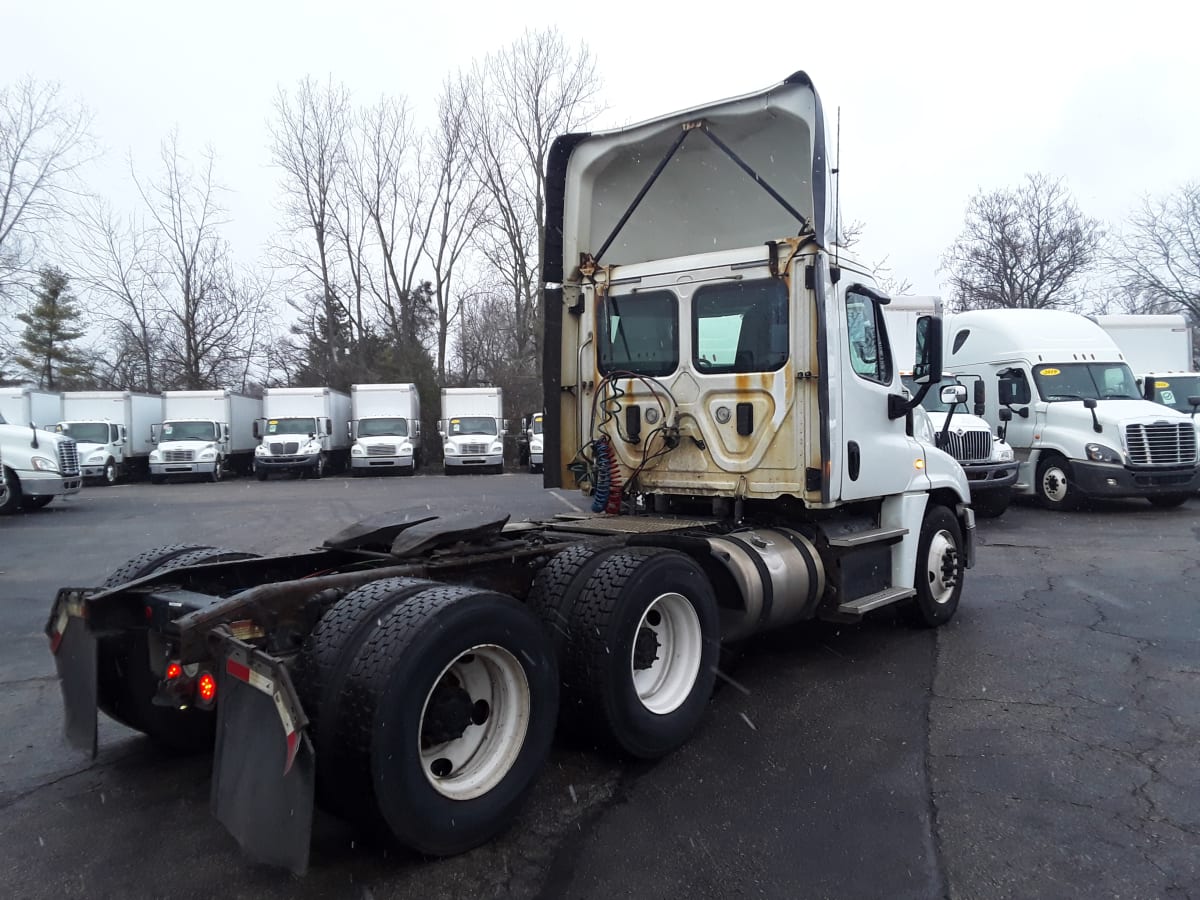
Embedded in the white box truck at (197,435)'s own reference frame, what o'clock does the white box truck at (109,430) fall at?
the white box truck at (109,430) is roughly at 2 o'clock from the white box truck at (197,435).

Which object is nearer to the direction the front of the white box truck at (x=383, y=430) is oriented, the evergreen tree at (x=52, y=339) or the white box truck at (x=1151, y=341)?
the white box truck

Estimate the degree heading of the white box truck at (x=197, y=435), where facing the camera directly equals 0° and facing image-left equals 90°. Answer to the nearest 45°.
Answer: approximately 45°

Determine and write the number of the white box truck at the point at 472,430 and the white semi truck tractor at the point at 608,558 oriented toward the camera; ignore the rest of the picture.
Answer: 1

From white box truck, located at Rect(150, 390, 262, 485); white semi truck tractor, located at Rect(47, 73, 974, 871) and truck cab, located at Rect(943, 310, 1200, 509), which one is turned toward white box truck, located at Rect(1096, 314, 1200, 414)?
the white semi truck tractor

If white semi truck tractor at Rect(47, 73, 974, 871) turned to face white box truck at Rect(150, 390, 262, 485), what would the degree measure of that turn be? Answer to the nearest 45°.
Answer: approximately 90° to its left

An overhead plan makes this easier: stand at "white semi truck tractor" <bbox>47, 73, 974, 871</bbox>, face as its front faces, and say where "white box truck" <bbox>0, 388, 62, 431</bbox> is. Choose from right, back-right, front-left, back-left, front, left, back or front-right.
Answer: left

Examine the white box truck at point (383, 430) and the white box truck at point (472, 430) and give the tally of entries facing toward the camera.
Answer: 2

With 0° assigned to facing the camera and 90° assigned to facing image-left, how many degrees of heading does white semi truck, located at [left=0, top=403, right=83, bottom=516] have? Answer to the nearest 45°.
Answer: approximately 315°

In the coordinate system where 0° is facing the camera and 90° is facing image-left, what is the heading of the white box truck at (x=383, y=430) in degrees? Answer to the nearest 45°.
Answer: approximately 0°

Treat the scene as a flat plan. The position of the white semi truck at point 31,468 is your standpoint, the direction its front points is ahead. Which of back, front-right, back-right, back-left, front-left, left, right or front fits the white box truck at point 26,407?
back-left

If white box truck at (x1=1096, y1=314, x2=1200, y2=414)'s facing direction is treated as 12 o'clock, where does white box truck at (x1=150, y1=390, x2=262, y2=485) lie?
white box truck at (x1=150, y1=390, x2=262, y2=485) is roughly at 4 o'clock from white box truck at (x1=1096, y1=314, x2=1200, y2=414).

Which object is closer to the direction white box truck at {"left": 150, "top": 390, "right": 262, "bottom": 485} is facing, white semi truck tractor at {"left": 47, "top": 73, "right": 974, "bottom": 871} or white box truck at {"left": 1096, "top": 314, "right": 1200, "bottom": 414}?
the white semi truck tractor
